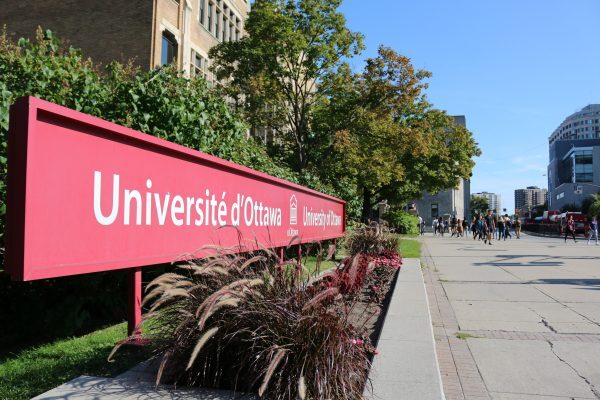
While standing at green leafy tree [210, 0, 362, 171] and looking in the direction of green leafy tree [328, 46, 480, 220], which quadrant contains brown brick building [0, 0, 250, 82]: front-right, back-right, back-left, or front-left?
back-left

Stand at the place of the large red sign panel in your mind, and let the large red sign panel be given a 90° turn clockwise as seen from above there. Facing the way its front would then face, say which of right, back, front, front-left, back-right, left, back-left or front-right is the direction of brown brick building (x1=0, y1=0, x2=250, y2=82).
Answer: back-right

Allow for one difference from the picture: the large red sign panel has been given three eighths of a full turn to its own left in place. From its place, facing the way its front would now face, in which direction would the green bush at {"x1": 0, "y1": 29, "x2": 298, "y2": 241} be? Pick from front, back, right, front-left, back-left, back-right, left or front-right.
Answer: front

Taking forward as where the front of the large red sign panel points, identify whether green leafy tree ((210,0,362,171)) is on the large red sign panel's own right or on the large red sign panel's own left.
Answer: on the large red sign panel's own left

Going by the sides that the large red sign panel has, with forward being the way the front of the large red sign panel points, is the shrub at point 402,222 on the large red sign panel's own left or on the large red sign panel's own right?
on the large red sign panel's own left

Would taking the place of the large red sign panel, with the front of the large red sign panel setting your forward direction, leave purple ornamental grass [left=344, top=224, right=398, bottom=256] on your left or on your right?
on your left

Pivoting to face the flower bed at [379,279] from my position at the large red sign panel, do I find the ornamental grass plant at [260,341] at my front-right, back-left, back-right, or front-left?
front-right

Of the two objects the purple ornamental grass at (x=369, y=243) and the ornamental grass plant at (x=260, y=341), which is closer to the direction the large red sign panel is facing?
the ornamental grass plant

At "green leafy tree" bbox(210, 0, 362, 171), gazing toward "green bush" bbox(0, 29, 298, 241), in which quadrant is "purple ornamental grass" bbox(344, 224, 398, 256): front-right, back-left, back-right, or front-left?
front-left

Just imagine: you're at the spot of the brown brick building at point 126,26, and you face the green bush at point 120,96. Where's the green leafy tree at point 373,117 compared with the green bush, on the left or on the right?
left

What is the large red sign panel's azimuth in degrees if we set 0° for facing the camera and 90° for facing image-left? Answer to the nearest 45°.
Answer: approximately 315°

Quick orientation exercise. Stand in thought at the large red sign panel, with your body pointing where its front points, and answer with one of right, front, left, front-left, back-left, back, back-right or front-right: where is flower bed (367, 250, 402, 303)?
left
